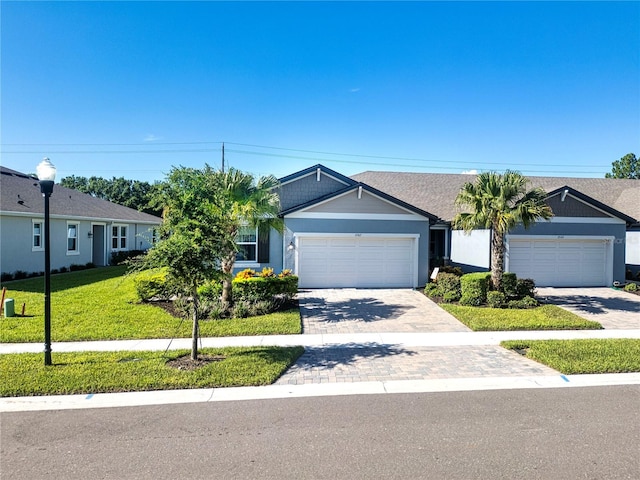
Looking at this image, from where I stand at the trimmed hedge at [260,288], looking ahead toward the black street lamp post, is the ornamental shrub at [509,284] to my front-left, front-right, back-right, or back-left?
back-left

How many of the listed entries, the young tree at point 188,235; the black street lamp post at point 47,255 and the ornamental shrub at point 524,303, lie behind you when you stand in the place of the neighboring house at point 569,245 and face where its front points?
0

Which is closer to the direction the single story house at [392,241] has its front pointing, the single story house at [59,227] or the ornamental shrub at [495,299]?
the ornamental shrub

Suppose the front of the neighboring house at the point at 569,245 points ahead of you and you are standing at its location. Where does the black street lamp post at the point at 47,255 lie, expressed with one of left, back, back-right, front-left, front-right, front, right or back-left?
front-right

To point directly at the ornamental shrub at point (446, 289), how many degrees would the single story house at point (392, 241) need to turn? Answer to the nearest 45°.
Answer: approximately 45° to its left

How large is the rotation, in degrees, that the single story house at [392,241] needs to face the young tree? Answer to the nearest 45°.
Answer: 0° — it already faces it

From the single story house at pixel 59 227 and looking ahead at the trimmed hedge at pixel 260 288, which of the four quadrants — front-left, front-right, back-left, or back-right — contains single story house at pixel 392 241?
front-left

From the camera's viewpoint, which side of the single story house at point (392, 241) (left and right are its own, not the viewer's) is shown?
front

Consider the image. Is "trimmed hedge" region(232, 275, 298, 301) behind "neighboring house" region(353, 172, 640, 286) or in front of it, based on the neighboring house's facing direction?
in front

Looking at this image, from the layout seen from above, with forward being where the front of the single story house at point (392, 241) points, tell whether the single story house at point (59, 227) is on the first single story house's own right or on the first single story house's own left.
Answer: on the first single story house's own right

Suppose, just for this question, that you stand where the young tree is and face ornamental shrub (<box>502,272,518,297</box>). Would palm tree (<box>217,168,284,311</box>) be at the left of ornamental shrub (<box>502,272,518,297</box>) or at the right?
left

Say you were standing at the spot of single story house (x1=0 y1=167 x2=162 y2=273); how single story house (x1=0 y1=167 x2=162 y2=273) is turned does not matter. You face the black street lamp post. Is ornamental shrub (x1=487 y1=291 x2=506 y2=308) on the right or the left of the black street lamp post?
left
